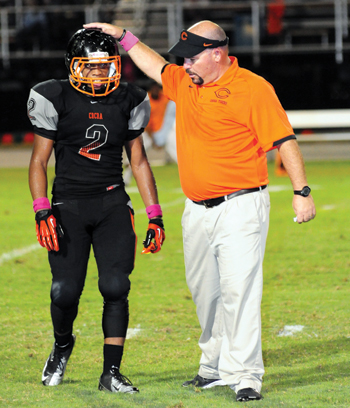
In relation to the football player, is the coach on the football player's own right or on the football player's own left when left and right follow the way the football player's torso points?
on the football player's own left

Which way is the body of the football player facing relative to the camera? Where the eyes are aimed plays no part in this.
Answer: toward the camera

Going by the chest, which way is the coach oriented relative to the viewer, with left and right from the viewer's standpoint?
facing the viewer and to the left of the viewer

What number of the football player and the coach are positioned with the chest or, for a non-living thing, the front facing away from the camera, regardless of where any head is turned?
0

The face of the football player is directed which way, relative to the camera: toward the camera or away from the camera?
toward the camera

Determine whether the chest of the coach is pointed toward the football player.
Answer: no
